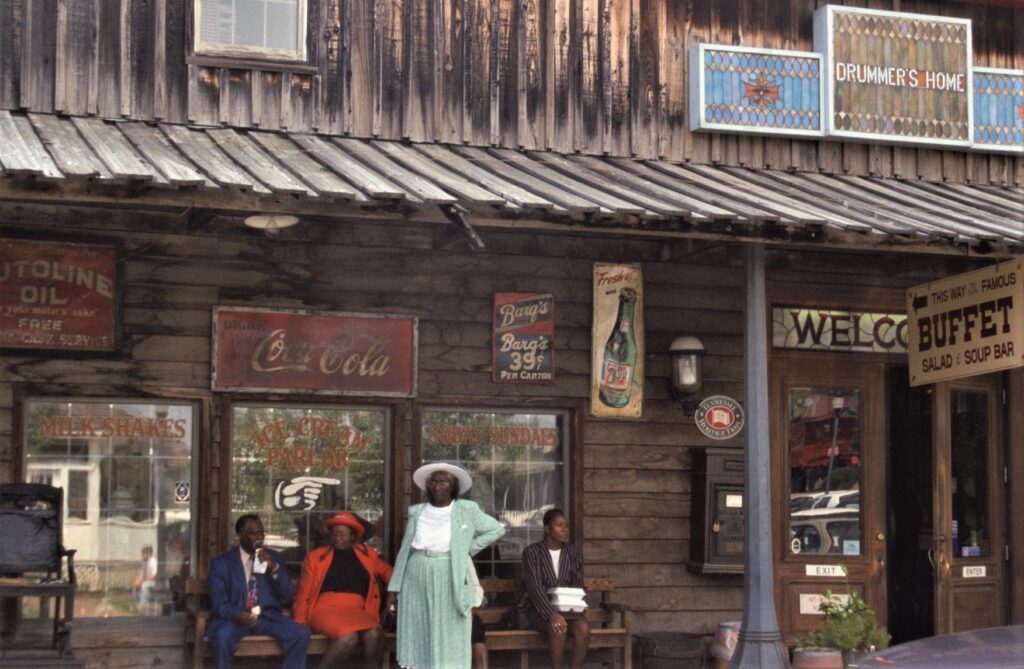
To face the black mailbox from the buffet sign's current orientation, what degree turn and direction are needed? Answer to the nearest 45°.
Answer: approximately 45° to its right

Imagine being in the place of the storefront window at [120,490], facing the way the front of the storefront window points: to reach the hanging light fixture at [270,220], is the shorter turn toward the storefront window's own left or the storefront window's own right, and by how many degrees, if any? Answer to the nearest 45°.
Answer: approximately 45° to the storefront window's own left

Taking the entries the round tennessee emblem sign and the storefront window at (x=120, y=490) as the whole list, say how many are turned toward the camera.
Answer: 2

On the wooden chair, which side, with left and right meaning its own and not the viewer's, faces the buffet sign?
left

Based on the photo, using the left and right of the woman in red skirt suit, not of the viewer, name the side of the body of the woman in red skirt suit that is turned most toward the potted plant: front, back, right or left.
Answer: left

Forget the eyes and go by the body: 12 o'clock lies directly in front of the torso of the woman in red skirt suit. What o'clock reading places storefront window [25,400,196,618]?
The storefront window is roughly at 3 o'clock from the woman in red skirt suit.
